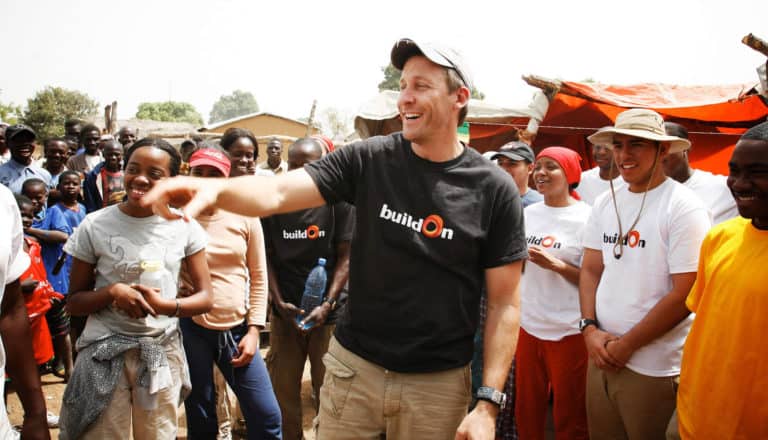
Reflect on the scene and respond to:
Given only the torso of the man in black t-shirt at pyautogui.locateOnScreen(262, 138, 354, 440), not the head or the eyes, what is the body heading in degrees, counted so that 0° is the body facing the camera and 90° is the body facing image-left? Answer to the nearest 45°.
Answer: approximately 0°

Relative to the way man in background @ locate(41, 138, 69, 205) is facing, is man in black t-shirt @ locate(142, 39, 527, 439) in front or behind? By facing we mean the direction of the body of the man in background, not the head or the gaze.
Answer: in front

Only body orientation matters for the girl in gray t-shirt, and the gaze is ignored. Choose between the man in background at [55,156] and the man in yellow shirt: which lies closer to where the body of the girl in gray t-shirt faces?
the man in yellow shirt

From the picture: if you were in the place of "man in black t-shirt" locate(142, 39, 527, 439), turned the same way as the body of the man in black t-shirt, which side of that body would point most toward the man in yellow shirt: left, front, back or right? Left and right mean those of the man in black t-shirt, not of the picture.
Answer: left

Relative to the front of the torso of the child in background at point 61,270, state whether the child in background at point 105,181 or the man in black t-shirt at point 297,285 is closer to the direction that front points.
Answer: the man in black t-shirt
